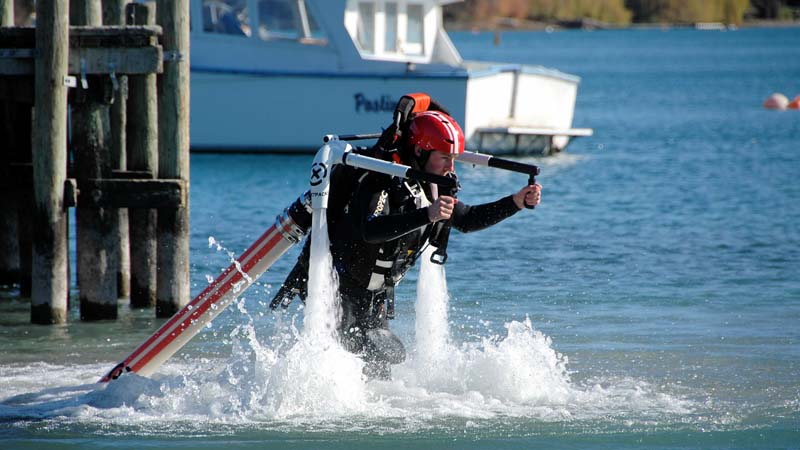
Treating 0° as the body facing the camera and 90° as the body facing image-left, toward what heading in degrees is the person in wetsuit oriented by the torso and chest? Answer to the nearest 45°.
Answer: approximately 315°

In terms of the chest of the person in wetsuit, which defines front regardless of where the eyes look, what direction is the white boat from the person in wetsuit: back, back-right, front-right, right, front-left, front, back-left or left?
back-left

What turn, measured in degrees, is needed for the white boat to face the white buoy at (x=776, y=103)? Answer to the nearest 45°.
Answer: approximately 90° to its right

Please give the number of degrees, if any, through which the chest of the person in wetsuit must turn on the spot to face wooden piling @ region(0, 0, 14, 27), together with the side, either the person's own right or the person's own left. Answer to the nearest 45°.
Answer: approximately 180°

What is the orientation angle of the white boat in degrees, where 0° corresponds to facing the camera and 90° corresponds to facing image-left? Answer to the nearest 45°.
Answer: approximately 135°

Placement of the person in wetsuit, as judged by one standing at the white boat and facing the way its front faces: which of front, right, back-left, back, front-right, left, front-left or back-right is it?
back-left

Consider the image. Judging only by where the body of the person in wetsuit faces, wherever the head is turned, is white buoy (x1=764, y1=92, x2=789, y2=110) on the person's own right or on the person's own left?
on the person's own left

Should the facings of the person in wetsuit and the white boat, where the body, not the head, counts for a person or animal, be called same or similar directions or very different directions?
very different directions

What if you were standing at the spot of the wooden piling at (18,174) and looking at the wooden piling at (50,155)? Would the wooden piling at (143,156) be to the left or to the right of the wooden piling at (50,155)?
left

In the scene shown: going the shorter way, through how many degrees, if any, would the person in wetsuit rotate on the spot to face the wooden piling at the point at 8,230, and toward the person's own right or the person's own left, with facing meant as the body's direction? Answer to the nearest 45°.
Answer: approximately 180°
